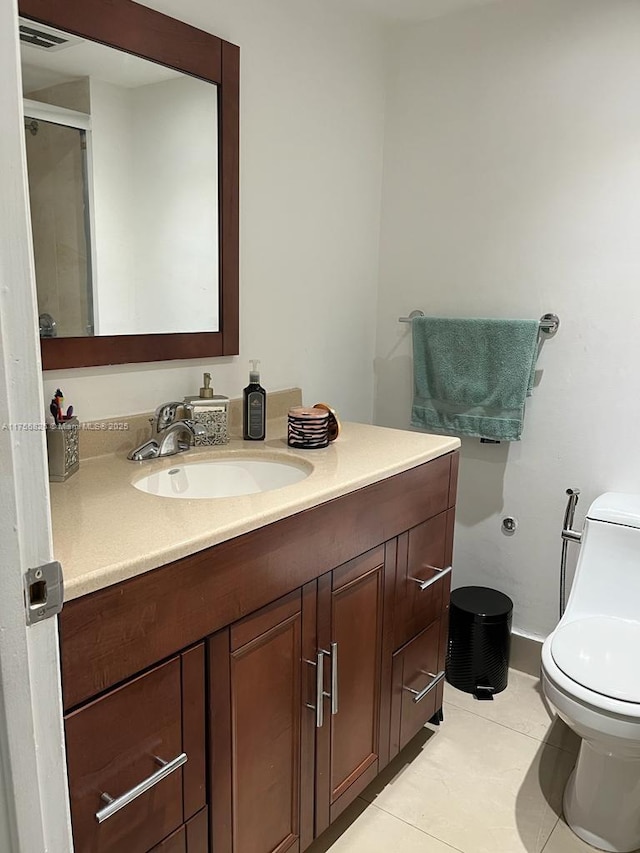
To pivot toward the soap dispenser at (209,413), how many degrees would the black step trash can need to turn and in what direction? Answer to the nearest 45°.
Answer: approximately 45° to its right

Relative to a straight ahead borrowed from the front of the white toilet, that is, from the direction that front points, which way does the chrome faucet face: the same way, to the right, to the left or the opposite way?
to the left

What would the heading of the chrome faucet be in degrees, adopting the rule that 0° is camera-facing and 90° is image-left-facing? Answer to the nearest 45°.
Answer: approximately 315°

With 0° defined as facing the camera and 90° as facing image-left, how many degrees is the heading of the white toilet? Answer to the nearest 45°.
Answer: approximately 0°

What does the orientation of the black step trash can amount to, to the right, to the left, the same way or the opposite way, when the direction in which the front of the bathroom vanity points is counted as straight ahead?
to the right

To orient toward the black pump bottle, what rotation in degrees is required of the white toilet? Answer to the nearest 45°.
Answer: approximately 90° to its right

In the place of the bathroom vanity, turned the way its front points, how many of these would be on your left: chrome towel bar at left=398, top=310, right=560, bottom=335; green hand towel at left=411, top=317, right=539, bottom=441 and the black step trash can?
3

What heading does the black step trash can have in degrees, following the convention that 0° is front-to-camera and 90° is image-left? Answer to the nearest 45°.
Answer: approximately 0°
